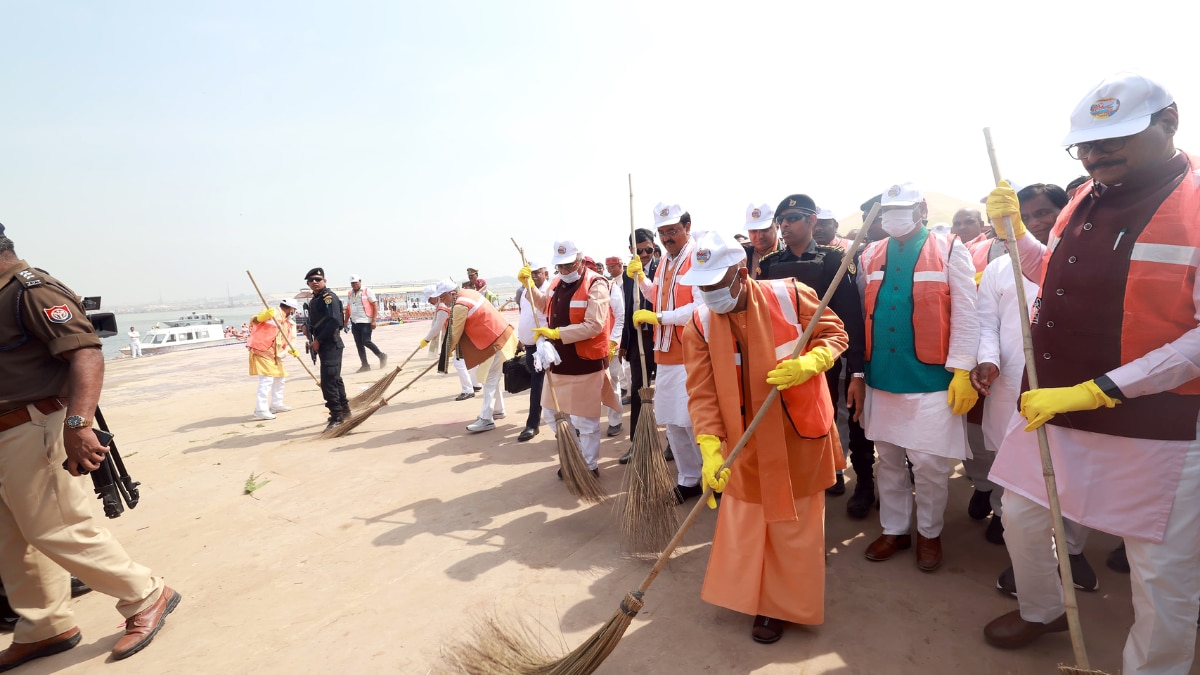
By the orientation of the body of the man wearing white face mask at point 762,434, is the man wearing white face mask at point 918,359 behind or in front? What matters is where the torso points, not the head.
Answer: behind

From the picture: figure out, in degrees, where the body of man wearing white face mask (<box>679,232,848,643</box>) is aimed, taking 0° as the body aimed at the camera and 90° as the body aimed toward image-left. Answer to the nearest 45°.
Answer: approximately 45°
